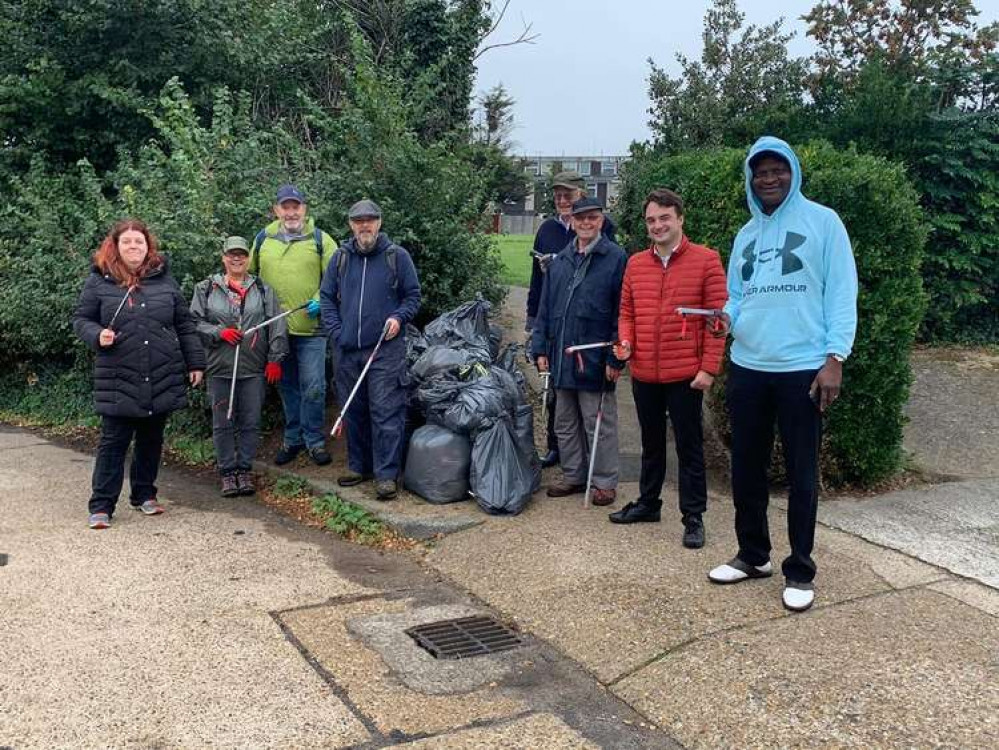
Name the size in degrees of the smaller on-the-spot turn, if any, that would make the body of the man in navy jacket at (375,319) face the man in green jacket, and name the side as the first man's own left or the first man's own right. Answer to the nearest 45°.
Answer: approximately 135° to the first man's own right

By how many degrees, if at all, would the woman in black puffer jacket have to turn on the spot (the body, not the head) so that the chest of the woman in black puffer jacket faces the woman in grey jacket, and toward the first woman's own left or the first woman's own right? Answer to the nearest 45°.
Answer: approximately 135° to the first woman's own left

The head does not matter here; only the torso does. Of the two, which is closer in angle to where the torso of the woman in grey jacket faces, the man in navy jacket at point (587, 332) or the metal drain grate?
the metal drain grate

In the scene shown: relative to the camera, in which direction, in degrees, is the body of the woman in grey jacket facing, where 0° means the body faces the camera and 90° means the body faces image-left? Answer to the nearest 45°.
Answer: approximately 0°

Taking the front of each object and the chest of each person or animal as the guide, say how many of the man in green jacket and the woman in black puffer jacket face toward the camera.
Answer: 2

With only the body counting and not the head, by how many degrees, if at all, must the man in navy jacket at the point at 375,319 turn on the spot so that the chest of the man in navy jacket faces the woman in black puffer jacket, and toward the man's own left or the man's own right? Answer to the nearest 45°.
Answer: approximately 90° to the man's own right

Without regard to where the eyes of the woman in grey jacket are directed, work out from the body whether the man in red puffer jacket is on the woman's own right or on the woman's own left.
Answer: on the woman's own left
